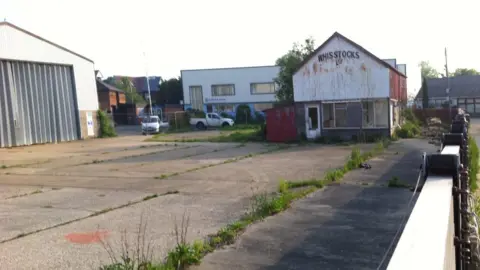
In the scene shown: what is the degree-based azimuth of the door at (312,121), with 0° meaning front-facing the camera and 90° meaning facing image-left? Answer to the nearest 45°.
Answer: approximately 0°

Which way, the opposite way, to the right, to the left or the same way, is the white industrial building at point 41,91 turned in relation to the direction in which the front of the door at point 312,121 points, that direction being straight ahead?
to the left

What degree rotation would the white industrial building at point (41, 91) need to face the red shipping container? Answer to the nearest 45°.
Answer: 0° — it already faces it

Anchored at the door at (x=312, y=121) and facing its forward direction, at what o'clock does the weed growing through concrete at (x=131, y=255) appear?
The weed growing through concrete is roughly at 12 o'clock from the door.

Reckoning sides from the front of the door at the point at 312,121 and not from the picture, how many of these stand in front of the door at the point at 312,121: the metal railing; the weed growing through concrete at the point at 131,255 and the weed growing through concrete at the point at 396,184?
3

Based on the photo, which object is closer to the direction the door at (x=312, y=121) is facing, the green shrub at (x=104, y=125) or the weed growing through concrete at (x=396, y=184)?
the weed growing through concrete

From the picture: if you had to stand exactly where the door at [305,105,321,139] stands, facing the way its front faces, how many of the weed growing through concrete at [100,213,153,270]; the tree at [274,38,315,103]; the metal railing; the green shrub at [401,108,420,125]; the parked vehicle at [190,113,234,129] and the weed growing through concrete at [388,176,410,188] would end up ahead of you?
3

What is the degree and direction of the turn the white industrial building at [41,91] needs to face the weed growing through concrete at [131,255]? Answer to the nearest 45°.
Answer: approximately 45° to its right
